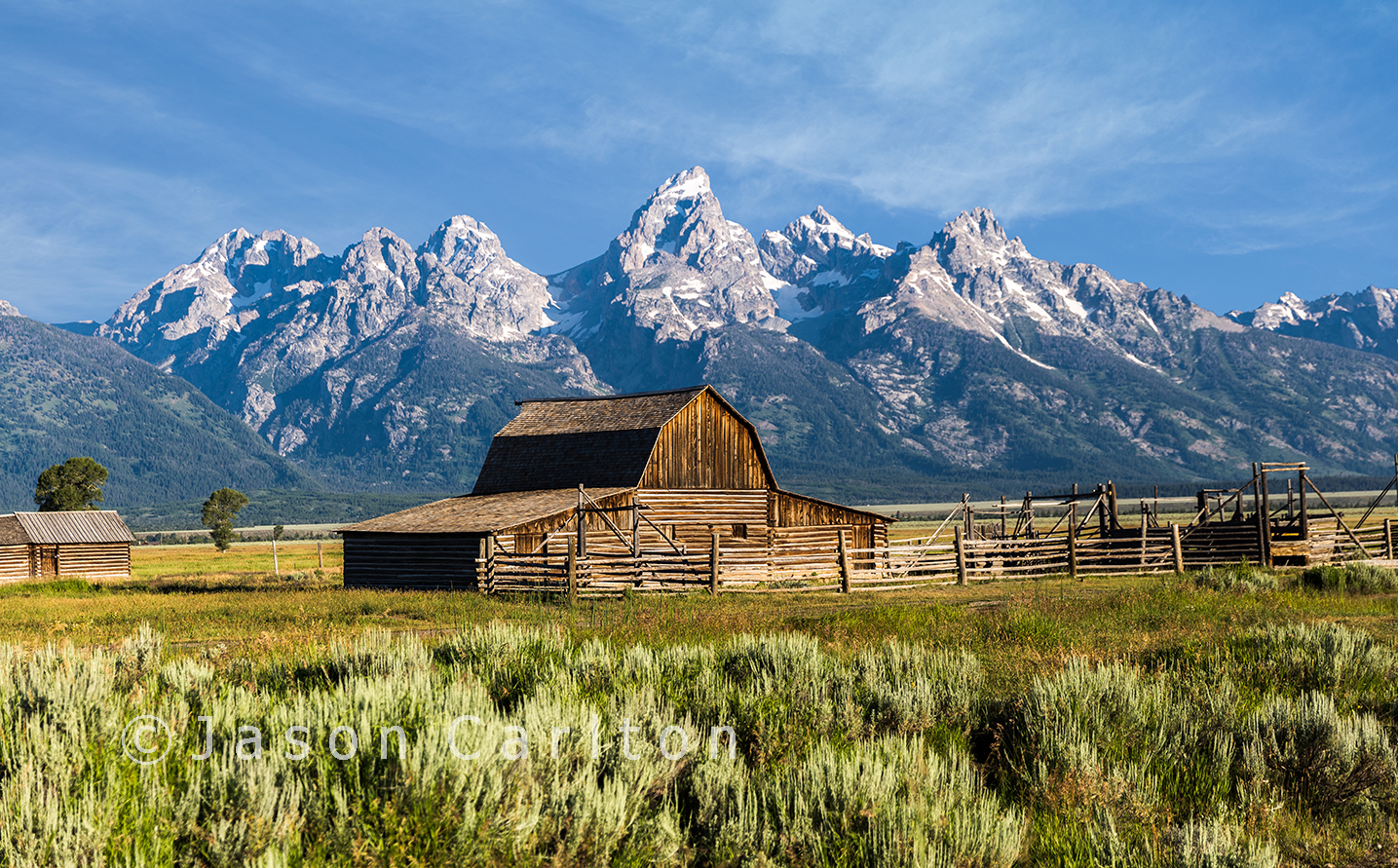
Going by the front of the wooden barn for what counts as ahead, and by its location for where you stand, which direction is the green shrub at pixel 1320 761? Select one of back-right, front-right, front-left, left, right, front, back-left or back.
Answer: front-right

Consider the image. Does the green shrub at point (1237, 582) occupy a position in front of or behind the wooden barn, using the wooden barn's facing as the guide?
in front

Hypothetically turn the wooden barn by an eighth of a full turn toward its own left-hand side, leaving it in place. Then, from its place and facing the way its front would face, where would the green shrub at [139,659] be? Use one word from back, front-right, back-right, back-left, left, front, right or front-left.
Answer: right

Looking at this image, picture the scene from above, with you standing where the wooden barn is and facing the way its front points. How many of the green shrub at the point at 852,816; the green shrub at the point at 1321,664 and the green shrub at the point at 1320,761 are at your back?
0

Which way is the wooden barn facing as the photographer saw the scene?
facing the viewer and to the right of the viewer

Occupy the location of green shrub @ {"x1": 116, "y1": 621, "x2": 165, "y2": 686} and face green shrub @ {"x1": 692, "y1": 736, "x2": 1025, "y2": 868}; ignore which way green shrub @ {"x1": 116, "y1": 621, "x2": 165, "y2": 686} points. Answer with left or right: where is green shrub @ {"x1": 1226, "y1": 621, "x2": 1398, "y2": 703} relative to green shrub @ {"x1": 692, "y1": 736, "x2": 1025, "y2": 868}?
left

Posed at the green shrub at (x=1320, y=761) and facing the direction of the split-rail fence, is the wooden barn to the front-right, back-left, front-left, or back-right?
front-left

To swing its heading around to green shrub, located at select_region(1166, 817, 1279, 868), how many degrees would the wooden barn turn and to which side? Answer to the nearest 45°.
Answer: approximately 45° to its right

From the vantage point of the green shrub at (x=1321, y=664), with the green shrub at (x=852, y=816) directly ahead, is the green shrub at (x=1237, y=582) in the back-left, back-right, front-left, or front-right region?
back-right

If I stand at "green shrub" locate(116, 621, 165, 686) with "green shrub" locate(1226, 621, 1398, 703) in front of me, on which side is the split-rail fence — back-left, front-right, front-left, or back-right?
front-left

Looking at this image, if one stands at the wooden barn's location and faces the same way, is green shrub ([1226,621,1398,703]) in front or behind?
in front
